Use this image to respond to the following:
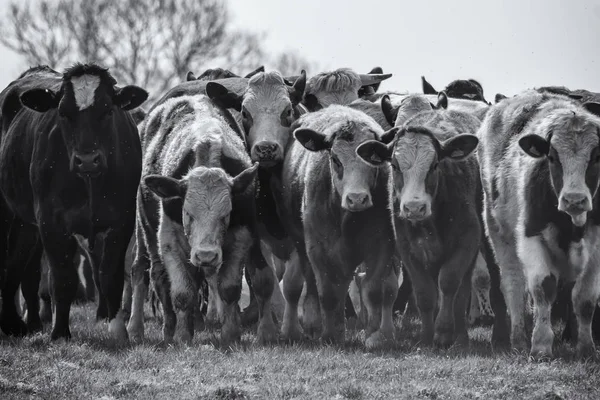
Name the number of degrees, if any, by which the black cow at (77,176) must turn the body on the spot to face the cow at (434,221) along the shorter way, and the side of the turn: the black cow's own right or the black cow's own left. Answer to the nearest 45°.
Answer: approximately 45° to the black cow's own left

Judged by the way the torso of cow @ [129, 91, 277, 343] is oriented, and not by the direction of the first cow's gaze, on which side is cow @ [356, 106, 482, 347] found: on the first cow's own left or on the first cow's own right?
on the first cow's own left

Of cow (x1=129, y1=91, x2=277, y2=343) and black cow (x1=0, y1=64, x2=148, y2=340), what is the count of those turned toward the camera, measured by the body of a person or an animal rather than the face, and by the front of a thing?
2

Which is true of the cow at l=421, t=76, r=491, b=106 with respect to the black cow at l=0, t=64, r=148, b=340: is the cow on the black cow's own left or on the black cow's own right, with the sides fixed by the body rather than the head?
on the black cow's own left

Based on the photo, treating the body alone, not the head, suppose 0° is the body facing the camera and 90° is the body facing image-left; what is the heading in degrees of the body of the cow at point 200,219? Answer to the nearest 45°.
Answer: approximately 0°

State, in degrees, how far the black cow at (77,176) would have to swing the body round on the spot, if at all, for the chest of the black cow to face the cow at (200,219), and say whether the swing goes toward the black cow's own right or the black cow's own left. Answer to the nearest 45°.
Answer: approximately 45° to the black cow's own left

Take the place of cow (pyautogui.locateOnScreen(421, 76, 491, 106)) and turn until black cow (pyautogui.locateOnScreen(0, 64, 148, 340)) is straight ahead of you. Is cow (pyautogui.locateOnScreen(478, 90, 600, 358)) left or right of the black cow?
left

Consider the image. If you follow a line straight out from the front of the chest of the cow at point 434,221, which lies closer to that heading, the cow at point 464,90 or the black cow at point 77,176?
the black cow

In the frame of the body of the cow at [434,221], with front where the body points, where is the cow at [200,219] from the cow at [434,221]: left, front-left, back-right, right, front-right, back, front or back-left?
right
